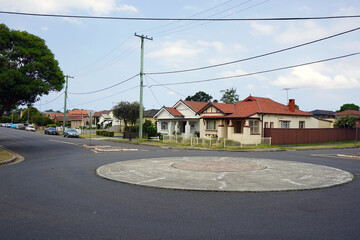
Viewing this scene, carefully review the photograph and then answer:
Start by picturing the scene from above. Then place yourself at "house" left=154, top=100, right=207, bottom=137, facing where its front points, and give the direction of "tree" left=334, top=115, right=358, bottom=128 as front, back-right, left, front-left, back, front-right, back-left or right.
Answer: back-left

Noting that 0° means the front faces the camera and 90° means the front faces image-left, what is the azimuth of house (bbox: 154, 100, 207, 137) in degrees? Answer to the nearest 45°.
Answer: approximately 45°

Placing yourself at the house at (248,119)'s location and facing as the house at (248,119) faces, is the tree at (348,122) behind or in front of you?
behind

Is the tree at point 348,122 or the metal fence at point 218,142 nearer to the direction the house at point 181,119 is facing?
the metal fence

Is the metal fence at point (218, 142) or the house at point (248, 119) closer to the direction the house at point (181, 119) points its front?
the metal fence

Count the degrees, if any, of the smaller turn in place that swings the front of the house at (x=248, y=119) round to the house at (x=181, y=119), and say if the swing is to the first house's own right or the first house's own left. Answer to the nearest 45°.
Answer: approximately 90° to the first house's own right

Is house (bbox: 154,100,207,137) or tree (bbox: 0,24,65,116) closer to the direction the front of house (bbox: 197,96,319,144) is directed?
the tree

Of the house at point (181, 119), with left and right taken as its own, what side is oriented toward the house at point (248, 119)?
left

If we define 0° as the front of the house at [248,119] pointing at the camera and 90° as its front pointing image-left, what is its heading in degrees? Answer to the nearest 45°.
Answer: approximately 45°

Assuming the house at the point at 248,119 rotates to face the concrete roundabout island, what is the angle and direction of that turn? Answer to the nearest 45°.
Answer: approximately 45° to its left

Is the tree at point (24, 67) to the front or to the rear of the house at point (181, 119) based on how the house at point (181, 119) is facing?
to the front
